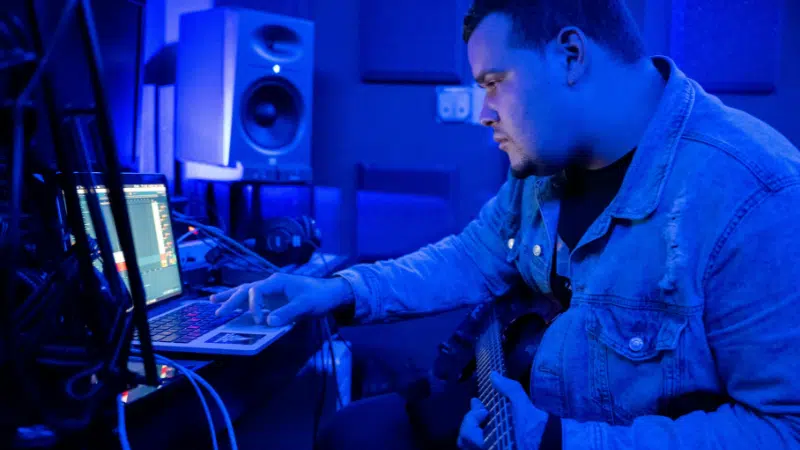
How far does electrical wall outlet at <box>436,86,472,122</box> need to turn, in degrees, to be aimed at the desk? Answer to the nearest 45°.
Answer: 0° — it already faces it

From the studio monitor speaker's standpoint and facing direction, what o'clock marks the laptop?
The laptop is roughly at 2 o'clock from the studio monitor speaker.

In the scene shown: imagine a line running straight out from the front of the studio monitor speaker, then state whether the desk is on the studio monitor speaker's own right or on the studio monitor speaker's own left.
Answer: on the studio monitor speaker's own right

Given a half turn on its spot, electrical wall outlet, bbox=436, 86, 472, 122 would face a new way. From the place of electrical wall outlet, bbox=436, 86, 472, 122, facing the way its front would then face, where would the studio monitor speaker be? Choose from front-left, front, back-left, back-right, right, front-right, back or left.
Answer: back-left

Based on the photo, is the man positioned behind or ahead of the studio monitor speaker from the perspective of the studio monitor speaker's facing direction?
ahead

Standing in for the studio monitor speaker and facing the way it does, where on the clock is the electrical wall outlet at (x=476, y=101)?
The electrical wall outlet is roughly at 10 o'clock from the studio monitor speaker.

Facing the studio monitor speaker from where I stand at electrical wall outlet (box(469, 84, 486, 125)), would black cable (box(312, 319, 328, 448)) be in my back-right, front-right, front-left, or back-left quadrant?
front-left

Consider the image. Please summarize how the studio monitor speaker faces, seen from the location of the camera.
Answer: facing the viewer and to the right of the viewer

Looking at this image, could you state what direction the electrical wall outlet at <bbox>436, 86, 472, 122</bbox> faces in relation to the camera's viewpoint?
facing the viewer

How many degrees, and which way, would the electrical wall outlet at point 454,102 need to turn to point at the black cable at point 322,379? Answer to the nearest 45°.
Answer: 0° — it already faces it

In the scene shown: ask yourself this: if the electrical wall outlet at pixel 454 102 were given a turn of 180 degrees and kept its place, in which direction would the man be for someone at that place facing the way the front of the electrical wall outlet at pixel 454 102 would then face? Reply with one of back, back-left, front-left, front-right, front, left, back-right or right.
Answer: back

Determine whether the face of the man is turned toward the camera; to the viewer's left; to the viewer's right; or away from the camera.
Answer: to the viewer's left

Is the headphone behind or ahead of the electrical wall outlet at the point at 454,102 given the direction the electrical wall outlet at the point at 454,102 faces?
ahead
